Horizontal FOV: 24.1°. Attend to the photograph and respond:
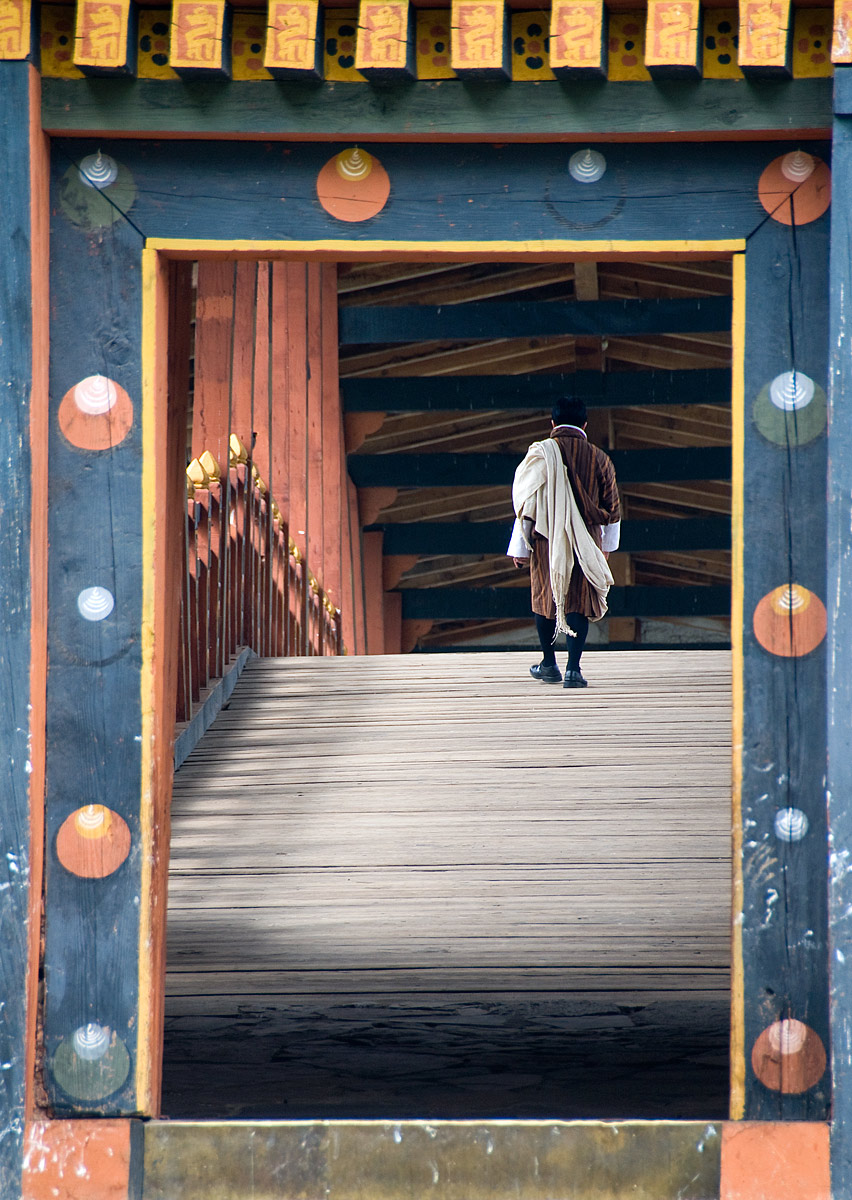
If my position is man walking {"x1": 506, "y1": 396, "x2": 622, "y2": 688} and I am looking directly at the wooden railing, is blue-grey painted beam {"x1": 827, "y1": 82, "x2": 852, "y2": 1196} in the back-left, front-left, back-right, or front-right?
back-left

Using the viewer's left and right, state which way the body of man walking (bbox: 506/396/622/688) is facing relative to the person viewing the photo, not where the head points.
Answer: facing away from the viewer

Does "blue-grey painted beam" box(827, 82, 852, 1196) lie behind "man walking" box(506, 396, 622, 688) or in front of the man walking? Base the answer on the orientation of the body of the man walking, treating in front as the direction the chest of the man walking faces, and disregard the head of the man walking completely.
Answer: behind

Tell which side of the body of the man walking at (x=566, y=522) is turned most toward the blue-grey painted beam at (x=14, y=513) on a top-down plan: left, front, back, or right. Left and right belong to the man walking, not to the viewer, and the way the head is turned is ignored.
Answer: back

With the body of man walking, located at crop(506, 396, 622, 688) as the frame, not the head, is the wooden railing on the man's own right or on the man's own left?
on the man's own left

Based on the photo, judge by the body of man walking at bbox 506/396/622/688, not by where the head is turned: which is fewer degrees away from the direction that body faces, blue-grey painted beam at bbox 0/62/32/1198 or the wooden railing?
the wooden railing

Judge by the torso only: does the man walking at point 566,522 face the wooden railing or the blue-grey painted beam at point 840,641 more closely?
the wooden railing
